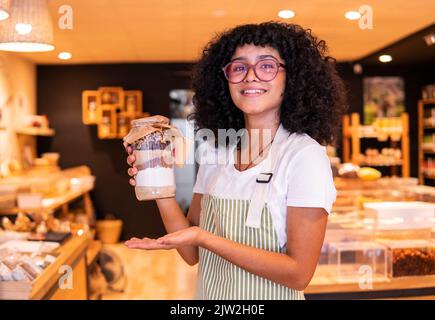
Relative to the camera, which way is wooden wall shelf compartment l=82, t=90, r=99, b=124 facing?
toward the camera

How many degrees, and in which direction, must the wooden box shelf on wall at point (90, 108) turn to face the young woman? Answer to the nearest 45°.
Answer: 0° — it already faces them

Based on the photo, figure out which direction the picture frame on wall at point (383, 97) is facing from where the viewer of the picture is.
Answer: facing the viewer

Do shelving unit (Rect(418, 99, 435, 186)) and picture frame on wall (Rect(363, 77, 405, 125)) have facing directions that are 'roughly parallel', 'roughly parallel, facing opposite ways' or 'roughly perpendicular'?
roughly parallel

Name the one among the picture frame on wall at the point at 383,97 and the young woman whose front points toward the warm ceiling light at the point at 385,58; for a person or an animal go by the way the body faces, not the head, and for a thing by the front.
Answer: the picture frame on wall

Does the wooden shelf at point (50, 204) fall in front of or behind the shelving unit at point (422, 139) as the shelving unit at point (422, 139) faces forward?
in front

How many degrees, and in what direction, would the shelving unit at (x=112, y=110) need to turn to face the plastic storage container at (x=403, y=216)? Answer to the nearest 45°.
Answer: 0° — it already faces it

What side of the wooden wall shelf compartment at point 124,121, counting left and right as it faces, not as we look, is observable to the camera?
front

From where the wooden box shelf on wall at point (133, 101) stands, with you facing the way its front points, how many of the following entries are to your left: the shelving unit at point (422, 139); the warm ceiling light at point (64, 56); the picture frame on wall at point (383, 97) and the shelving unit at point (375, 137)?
3

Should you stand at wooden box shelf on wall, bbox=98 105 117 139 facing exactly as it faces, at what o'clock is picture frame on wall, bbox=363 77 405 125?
picture frame on wall, bbox=363 77 405 125 is roughly at 9 o'clock from wooden box shelf on wall, bbox=98 105 117 139.

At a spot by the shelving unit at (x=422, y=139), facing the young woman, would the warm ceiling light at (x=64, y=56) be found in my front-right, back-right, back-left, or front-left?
front-right

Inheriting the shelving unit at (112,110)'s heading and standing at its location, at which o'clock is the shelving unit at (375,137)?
the shelving unit at (375,137) is roughly at 9 o'clock from the shelving unit at (112,110).

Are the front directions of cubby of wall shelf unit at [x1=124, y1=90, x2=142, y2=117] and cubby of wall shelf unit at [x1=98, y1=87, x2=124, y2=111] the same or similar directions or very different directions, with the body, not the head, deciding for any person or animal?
same or similar directions
